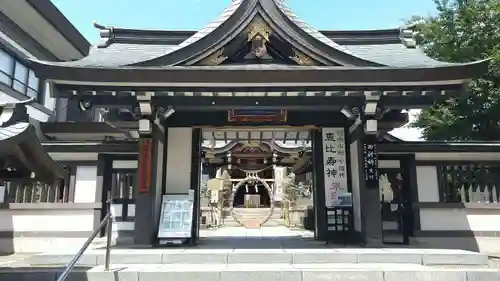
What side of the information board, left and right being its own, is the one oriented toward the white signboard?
left

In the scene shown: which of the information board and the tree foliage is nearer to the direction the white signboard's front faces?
the information board

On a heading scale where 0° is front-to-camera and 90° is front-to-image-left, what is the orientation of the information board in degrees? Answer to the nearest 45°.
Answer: approximately 0°

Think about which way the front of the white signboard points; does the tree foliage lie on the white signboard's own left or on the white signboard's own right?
on the white signboard's own left

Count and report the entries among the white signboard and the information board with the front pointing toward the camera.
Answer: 2

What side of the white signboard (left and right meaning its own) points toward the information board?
right

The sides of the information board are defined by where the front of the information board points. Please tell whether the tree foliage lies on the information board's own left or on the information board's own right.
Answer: on the information board's own left
